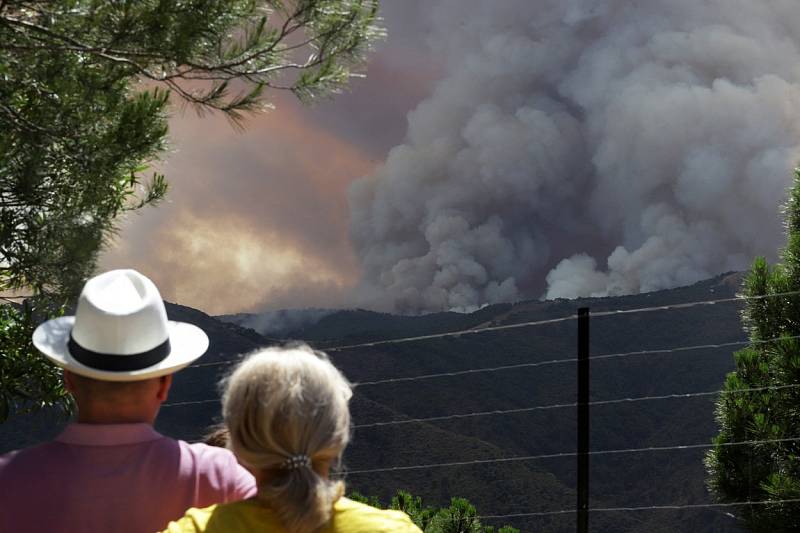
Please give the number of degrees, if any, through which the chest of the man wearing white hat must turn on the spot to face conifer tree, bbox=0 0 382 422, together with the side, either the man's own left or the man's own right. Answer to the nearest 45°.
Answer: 0° — they already face it

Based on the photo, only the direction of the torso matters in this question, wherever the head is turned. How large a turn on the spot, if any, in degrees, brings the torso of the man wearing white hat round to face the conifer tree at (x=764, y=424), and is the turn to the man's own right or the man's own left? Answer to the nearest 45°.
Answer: approximately 45° to the man's own right

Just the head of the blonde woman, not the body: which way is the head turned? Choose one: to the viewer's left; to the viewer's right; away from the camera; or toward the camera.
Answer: away from the camera

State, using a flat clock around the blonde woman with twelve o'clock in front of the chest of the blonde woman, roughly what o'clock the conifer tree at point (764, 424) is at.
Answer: The conifer tree is roughly at 1 o'clock from the blonde woman.

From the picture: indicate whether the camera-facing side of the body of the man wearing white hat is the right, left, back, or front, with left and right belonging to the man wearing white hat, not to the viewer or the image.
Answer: back

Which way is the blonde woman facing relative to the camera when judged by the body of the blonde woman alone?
away from the camera

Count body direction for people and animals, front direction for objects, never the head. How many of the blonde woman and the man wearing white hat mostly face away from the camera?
2

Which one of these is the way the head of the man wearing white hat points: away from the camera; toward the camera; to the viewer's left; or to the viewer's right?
away from the camera
